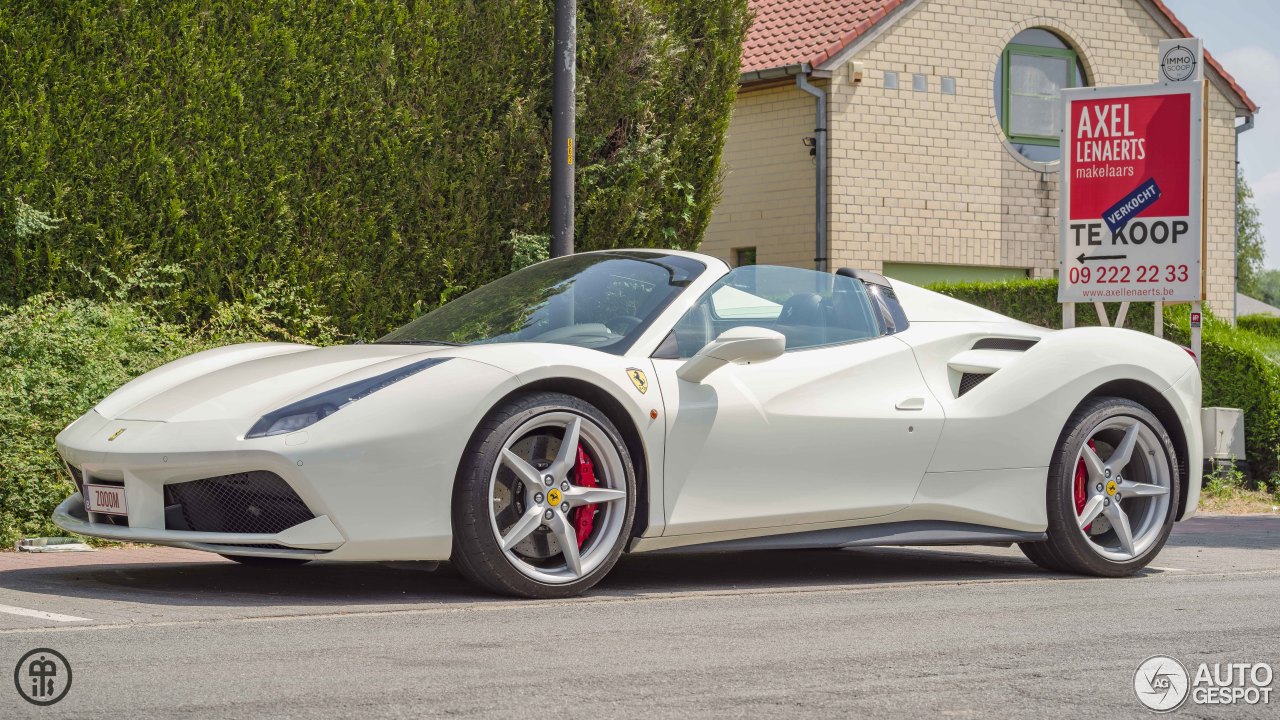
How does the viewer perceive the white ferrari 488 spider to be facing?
facing the viewer and to the left of the viewer

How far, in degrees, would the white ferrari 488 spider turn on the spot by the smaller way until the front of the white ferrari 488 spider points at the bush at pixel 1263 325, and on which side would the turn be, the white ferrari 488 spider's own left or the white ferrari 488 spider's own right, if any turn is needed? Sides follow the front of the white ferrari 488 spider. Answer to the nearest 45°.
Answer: approximately 180°

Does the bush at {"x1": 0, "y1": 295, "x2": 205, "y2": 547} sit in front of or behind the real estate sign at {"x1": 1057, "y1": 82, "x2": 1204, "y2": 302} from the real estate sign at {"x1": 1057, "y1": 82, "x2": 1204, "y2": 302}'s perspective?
in front

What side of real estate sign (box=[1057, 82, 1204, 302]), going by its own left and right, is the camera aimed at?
front

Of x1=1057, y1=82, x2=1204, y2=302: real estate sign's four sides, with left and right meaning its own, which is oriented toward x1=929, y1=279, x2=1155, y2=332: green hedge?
back

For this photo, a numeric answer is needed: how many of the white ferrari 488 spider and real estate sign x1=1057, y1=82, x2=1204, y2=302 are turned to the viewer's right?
0

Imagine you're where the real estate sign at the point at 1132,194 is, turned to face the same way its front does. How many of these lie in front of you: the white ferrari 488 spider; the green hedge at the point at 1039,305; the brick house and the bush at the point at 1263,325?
1

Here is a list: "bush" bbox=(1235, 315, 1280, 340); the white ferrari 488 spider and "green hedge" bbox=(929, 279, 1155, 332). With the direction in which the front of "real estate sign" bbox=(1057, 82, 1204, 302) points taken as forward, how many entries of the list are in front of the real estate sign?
1

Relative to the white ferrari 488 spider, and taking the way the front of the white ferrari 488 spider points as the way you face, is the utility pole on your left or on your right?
on your right

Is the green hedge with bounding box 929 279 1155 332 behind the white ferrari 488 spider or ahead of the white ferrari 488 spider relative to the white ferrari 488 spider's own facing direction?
behind
